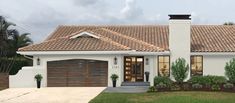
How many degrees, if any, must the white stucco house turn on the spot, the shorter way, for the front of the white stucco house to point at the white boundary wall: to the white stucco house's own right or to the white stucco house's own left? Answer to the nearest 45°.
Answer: approximately 90° to the white stucco house's own right

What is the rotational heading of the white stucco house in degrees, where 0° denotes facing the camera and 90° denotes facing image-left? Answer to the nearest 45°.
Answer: approximately 0°

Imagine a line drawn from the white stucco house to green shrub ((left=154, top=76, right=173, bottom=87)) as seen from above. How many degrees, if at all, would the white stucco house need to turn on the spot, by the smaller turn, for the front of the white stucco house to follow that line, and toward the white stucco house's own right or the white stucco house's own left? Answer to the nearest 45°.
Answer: approximately 45° to the white stucco house's own left

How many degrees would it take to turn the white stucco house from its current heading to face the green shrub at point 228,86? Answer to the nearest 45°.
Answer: approximately 45° to its left

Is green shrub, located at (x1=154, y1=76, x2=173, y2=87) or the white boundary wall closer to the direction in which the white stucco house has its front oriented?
the green shrub

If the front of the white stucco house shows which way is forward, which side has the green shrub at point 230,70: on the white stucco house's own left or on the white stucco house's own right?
on the white stucco house's own left

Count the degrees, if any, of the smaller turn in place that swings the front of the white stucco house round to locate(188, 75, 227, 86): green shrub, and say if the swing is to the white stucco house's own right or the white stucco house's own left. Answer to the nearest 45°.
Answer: approximately 45° to the white stucco house's own left
